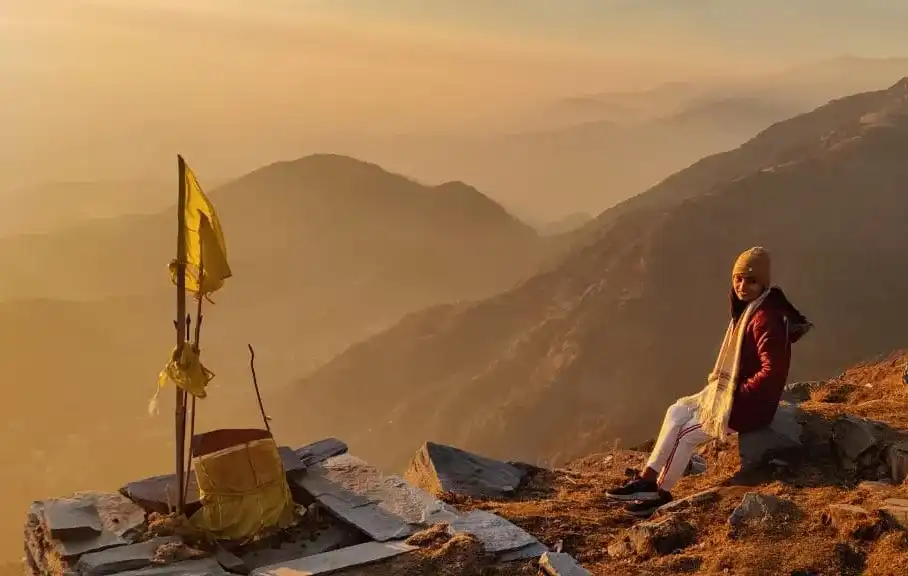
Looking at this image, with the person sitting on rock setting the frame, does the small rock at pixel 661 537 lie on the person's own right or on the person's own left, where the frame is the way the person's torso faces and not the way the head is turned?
on the person's own left

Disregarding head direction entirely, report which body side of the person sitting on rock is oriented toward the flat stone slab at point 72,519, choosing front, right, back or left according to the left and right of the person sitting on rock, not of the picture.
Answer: front

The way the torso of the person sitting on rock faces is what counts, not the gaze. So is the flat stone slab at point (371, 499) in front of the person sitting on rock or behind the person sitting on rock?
in front

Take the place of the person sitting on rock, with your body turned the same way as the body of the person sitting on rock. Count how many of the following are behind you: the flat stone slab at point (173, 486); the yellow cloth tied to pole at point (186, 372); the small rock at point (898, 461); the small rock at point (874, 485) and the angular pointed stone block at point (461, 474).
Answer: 2

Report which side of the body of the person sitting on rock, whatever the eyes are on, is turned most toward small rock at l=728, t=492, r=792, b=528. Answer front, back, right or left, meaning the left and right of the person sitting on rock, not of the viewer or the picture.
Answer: left

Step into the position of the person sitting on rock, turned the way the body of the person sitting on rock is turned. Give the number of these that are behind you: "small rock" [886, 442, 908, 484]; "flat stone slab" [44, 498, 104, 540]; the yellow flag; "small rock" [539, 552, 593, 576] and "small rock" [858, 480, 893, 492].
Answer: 2

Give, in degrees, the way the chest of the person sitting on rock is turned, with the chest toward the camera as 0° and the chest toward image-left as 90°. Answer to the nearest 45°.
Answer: approximately 90°

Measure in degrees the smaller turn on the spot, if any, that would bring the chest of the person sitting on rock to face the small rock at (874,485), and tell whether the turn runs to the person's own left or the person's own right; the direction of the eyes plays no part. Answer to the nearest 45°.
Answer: approximately 180°

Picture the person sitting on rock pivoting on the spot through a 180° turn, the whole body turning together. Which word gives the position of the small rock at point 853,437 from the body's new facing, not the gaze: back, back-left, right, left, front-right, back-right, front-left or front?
front-left

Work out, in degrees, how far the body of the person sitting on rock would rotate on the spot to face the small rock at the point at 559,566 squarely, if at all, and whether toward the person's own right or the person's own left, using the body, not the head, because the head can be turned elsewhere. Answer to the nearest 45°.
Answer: approximately 45° to the person's own left

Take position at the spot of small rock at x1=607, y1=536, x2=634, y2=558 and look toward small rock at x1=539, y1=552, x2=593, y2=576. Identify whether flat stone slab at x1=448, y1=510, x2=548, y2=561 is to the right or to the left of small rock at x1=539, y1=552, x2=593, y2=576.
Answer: right

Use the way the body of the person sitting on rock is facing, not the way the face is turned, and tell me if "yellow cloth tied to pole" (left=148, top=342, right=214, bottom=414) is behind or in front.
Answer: in front

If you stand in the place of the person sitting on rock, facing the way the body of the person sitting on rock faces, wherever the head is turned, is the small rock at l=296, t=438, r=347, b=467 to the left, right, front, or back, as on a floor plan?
front

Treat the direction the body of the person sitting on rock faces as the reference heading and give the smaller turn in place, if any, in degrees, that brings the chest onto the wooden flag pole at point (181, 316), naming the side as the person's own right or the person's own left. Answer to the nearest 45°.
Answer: approximately 45° to the person's own left
